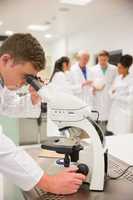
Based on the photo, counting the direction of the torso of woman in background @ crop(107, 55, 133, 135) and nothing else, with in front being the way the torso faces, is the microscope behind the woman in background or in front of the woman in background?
in front

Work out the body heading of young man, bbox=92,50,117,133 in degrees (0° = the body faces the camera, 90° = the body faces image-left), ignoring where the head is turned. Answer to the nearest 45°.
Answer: approximately 0°

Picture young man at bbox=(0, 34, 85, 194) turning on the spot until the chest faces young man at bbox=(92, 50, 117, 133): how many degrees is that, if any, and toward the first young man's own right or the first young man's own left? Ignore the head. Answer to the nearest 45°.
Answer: approximately 90° to the first young man's own left

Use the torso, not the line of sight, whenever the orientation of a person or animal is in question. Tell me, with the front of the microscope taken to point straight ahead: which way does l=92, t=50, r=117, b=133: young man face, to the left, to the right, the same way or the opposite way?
to the left

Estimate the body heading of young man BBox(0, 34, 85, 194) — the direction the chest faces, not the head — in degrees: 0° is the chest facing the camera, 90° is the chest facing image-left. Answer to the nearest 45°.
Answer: approximately 270°

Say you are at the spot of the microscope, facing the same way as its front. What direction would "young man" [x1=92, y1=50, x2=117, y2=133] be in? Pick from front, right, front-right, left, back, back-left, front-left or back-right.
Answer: right

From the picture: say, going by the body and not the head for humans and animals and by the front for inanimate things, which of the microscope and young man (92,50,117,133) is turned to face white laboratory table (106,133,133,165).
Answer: the young man

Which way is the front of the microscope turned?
to the viewer's left

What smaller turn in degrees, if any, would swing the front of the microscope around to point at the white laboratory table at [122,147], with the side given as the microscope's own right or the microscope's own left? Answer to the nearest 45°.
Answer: approximately 135° to the microscope's own right

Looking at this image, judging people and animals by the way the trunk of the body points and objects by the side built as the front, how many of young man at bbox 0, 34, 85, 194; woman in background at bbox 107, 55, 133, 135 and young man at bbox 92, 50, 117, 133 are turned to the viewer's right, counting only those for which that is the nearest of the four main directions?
1

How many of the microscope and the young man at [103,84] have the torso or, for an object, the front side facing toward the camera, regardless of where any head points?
1

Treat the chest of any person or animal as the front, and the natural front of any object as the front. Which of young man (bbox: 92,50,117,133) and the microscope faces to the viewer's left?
the microscope
